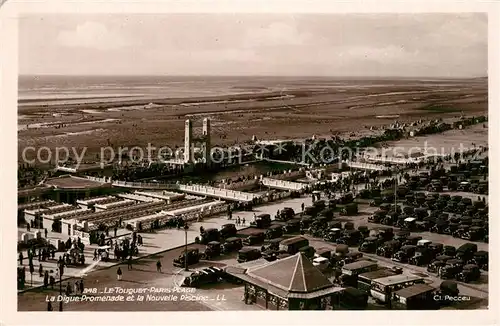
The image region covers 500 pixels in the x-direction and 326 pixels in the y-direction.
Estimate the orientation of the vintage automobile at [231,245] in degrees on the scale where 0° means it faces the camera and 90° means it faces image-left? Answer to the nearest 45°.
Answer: approximately 45°

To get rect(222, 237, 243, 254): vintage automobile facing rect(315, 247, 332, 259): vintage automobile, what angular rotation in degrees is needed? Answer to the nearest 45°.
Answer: approximately 135° to its left

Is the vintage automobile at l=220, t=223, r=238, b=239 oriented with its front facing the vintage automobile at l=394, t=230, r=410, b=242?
no

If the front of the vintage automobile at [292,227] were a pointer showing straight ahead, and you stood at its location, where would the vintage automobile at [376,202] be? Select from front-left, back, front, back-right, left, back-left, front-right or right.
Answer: back

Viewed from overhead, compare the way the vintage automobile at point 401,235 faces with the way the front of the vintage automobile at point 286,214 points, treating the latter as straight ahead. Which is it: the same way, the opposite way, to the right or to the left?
the same way

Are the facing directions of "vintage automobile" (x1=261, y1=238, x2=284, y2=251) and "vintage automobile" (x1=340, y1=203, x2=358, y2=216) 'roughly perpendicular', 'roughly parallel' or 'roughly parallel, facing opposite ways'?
roughly parallel

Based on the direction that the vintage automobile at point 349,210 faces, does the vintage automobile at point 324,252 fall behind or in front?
in front

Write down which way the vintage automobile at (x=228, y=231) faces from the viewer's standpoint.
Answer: facing the viewer and to the left of the viewer

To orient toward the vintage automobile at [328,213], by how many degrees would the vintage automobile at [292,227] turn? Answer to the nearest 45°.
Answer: approximately 180°

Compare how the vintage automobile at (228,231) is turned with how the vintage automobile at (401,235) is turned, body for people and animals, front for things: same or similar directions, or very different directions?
same or similar directions

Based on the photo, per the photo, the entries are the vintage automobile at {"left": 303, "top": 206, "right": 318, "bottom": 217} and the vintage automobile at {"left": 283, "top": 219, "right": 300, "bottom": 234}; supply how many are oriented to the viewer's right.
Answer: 0

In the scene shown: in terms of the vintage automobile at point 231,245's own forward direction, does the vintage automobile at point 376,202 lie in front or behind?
behind
